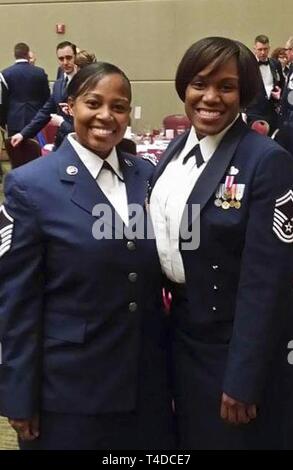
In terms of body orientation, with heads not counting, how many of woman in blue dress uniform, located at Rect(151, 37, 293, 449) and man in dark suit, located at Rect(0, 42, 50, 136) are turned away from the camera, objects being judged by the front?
1

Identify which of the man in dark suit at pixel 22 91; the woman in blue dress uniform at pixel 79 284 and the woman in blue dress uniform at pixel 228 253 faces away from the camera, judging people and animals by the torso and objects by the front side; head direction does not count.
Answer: the man in dark suit

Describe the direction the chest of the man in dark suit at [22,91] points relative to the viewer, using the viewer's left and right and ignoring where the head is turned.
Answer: facing away from the viewer

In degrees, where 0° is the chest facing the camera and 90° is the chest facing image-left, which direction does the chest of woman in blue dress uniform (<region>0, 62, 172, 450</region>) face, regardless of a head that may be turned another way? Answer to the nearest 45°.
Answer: approximately 315°

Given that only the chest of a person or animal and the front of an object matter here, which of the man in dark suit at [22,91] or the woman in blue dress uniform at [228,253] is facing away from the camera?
the man in dark suit

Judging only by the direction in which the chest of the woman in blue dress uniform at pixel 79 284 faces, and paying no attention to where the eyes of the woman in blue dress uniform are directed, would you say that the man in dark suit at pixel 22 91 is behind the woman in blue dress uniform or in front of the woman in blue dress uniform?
behind

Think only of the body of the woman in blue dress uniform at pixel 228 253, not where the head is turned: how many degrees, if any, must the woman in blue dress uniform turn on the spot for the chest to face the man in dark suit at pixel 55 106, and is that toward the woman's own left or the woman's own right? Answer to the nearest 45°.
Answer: approximately 135° to the woman's own right

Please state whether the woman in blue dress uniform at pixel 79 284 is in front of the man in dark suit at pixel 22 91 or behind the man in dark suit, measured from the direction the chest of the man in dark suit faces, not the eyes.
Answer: behind

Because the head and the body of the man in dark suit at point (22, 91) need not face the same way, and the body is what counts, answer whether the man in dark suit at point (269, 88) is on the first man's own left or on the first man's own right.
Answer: on the first man's own right
